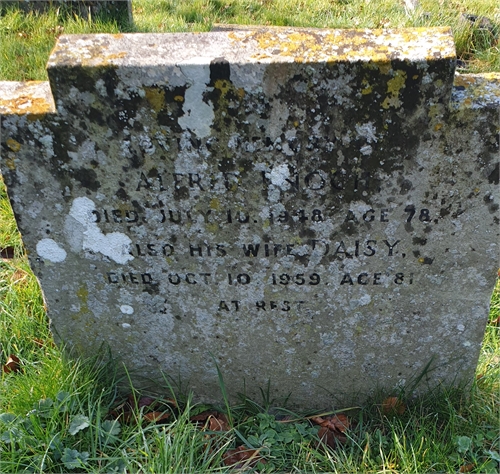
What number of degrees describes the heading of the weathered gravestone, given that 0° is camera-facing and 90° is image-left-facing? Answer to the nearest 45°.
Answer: approximately 0°

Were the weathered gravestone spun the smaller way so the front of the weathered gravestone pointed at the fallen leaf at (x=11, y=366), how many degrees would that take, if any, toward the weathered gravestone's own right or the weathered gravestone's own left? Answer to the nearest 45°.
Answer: approximately 90° to the weathered gravestone's own right

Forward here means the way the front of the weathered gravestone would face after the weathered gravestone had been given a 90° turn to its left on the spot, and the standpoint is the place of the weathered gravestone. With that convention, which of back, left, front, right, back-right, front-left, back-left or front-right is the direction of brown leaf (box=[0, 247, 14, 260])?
back-left

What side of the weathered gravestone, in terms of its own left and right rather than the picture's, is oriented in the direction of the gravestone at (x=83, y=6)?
back
